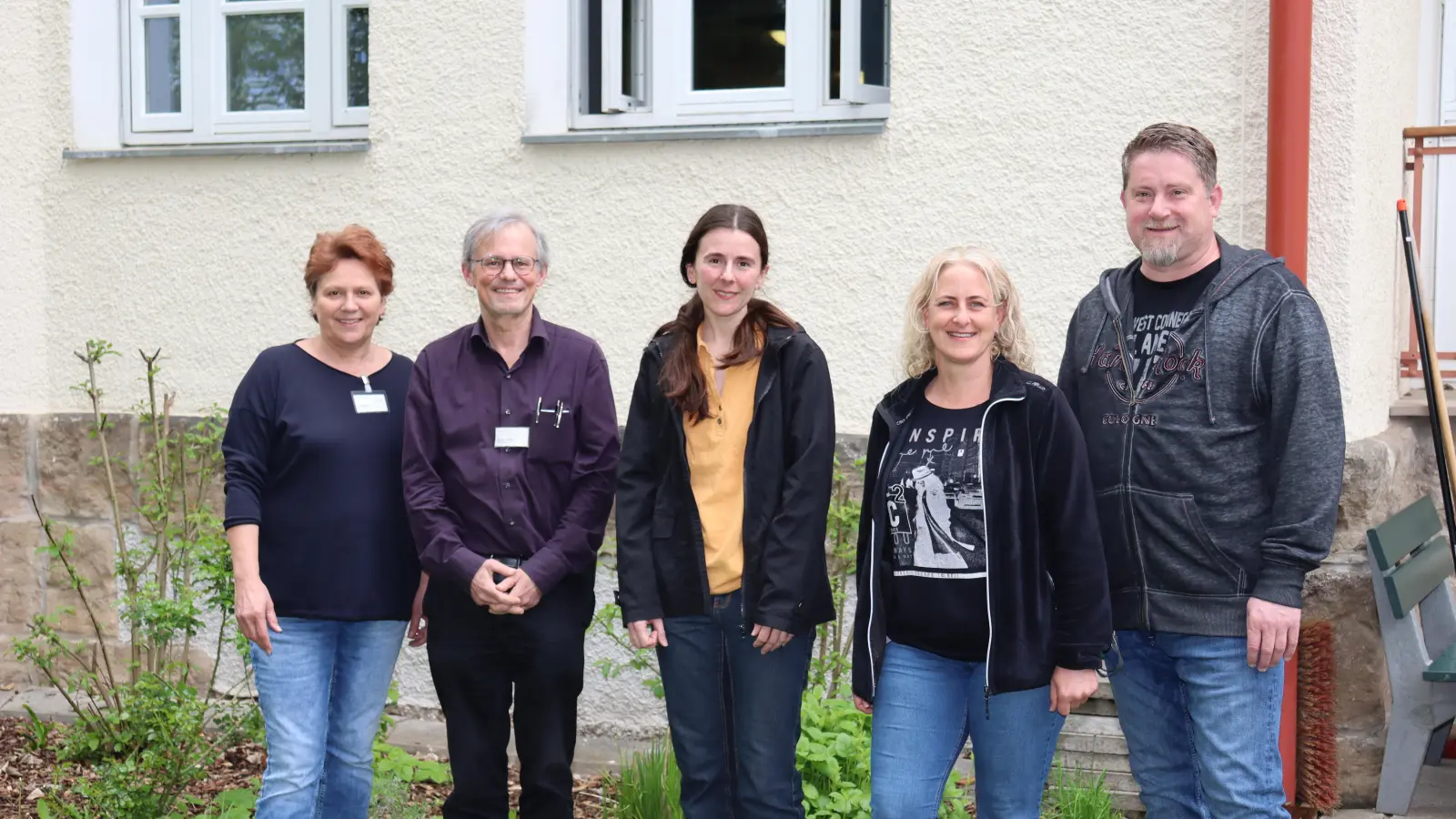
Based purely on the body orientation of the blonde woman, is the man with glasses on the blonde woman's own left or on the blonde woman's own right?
on the blonde woman's own right

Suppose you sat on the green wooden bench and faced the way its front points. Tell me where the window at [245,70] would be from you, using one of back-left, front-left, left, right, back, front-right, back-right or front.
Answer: back-right

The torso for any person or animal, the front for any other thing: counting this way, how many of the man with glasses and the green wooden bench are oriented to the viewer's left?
0

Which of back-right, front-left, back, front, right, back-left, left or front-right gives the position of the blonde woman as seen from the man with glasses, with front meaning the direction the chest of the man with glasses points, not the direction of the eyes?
front-left

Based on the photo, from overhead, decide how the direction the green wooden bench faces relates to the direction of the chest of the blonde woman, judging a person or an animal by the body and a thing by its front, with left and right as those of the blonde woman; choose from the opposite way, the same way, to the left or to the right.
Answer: to the left

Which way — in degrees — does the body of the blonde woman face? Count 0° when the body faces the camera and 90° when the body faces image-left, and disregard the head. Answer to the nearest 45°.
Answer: approximately 45°

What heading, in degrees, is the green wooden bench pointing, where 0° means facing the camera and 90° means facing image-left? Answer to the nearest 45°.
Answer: approximately 315°

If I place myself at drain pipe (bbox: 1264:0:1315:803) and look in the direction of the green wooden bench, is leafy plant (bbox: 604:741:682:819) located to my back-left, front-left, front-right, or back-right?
back-right
